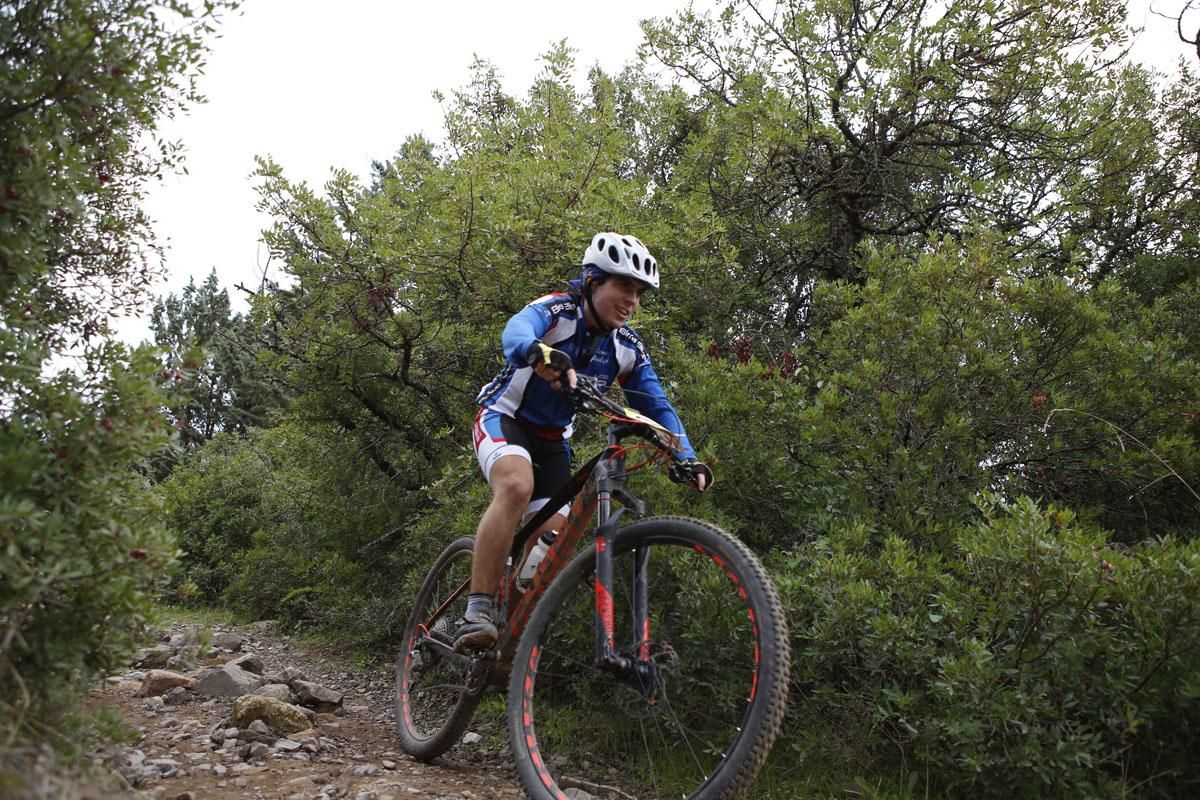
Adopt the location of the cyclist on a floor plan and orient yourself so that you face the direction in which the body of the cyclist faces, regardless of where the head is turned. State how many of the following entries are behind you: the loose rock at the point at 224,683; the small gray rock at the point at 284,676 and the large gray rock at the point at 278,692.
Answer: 3

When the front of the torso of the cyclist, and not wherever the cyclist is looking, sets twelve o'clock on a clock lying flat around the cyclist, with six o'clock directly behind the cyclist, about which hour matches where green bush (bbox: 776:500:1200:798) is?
The green bush is roughly at 11 o'clock from the cyclist.

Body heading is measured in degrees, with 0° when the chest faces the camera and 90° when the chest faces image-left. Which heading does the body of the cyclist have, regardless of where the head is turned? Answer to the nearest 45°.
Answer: approximately 315°

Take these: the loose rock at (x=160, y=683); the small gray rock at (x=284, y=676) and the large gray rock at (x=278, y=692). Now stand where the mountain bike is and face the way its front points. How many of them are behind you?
3

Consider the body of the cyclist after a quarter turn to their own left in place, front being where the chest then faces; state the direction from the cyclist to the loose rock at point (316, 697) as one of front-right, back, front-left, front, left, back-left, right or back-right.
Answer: left

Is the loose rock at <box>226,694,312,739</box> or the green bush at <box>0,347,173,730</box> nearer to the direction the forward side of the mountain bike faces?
the green bush

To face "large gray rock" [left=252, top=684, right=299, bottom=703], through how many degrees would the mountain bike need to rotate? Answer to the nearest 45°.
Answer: approximately 180°

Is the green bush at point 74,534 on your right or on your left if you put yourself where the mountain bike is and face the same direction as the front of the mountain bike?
on your right

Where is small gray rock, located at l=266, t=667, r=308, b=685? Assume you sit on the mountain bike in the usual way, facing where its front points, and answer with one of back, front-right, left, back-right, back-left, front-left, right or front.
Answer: back

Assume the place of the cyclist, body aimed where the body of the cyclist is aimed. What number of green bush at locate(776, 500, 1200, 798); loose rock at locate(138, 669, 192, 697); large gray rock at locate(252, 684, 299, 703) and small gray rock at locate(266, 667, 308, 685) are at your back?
3

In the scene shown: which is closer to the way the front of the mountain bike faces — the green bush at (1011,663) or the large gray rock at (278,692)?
the green bush

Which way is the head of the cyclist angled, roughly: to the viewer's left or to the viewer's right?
to the viewer's right

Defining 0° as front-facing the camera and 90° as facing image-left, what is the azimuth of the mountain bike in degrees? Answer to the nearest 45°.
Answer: approximately 315°

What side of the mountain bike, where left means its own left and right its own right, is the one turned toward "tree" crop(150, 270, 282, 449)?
back

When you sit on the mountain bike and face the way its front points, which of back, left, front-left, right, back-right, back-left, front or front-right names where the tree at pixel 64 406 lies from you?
right

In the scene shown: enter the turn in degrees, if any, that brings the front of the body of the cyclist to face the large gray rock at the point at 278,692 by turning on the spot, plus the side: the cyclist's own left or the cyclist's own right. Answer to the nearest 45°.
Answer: approximately 180°

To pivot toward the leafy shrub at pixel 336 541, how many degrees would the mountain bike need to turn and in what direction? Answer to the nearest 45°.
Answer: approximately 180°

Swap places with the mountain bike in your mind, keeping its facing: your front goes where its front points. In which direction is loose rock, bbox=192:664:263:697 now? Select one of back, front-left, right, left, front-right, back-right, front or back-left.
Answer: back

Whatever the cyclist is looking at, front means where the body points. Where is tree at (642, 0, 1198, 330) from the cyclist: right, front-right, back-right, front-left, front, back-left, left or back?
left
